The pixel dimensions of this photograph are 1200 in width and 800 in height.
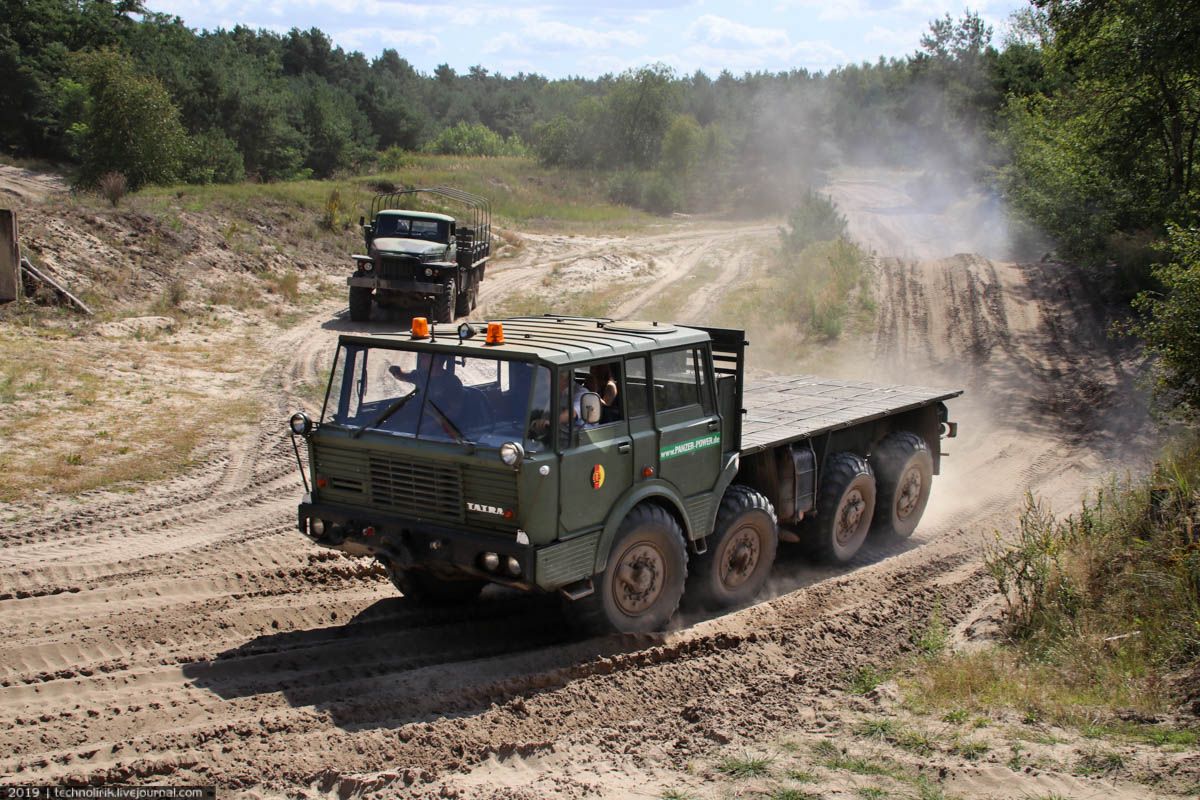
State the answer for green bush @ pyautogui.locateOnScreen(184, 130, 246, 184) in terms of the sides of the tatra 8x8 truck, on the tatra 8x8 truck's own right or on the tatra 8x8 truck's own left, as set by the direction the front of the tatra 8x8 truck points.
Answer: on the tatra 8x8 truck's own right

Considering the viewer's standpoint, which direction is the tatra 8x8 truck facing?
facing the viewer and to the left of the viewer

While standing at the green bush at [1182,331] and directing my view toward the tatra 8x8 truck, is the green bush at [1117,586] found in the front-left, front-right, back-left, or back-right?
front-left

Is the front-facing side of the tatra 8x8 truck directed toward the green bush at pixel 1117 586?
no

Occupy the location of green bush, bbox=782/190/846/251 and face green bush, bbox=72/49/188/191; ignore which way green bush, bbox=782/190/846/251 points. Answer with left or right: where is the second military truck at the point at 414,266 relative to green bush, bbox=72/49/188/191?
left

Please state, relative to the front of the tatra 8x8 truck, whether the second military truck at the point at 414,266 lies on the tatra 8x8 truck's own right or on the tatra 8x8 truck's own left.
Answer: on the tatra 8x8 truck's own right

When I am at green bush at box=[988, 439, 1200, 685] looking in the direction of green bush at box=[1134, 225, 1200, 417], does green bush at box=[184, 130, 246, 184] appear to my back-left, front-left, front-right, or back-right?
front-left

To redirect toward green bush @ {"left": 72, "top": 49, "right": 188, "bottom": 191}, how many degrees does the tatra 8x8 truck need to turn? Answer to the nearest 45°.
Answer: approximately 90° to its right

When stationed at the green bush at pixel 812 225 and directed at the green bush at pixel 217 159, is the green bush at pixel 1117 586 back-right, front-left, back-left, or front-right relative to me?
back-left

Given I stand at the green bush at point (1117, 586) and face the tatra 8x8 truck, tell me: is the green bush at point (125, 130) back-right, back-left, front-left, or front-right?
front-right

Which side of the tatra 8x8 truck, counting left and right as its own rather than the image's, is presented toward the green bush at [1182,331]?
back
